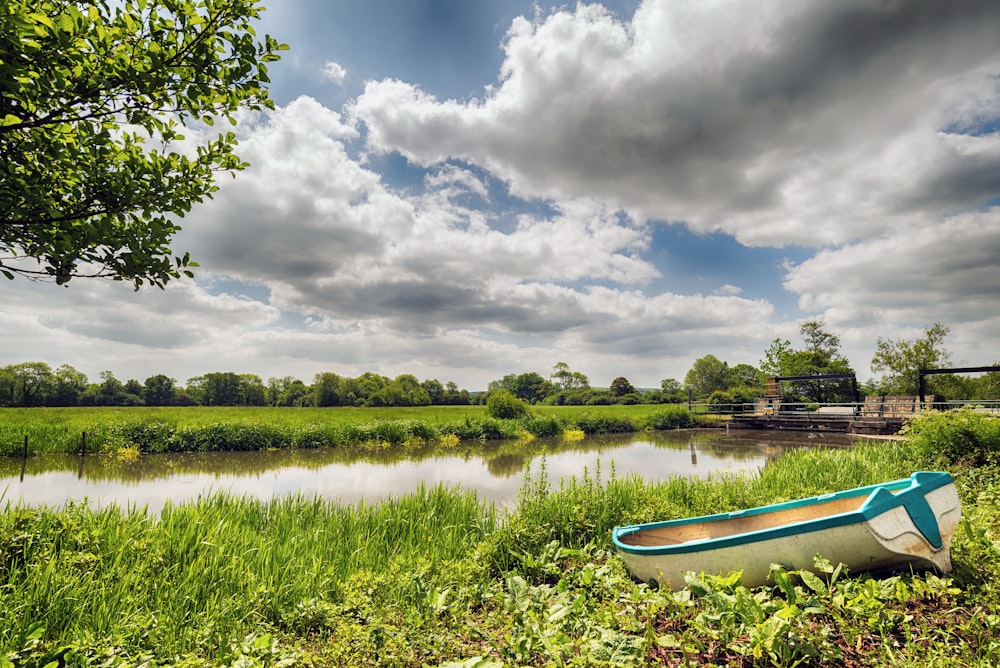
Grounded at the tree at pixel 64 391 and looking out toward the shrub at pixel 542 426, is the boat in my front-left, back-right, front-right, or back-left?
front-right

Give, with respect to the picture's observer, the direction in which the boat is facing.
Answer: facing away from the viewer and to the left of the viewer

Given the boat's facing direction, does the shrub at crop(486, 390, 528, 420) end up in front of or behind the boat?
in front

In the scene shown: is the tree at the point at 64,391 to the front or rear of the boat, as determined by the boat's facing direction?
to the front

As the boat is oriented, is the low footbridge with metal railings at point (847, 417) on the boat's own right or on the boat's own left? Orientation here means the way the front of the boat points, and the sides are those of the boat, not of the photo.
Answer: on the boat's own right

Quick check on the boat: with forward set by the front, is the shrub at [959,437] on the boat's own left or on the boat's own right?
on the boat's own right

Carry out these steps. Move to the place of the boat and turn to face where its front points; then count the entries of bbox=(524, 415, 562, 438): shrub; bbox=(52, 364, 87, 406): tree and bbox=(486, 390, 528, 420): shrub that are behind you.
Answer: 0

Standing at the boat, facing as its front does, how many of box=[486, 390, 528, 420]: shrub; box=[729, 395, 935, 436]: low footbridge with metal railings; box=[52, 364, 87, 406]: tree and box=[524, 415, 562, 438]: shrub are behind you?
0

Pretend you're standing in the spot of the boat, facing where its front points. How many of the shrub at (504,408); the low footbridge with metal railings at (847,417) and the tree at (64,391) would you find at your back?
0
